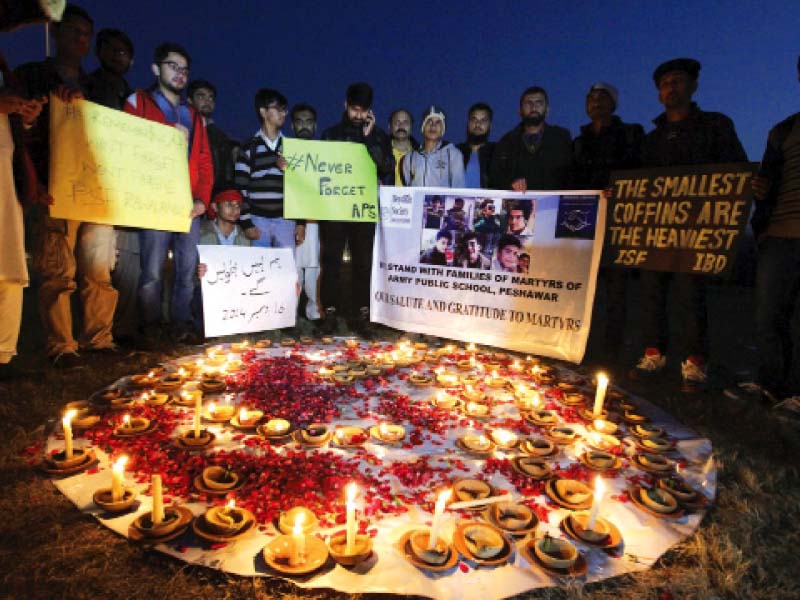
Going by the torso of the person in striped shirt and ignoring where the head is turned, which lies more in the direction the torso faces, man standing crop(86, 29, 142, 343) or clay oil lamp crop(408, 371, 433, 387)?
the clay oil lamp

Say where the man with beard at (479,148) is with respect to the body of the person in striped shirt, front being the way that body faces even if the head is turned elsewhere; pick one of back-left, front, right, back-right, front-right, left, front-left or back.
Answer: front-left

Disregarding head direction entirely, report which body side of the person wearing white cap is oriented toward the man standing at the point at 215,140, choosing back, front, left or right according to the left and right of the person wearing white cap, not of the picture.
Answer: right

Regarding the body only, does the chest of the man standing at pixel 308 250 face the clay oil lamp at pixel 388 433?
yes

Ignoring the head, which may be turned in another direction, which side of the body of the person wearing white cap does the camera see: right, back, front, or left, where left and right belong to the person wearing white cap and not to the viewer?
front

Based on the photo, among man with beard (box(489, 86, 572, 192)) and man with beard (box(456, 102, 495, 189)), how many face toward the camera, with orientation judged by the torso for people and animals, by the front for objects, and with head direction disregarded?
2

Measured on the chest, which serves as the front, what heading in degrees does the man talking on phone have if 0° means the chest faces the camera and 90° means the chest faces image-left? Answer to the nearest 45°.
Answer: approximately 0°

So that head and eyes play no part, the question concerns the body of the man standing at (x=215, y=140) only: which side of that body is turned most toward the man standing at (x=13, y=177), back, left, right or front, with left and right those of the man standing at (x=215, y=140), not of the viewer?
right

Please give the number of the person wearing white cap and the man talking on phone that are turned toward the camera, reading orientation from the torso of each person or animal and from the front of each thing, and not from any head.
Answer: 2

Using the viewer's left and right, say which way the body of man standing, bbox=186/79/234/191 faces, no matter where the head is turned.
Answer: facing the viewer and to the right of the viewer

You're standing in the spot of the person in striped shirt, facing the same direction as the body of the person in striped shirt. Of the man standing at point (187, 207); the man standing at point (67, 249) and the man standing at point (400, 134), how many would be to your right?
2

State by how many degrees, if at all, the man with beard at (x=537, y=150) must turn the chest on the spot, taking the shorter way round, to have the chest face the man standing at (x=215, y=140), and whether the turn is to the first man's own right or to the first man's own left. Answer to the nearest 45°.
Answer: approximately 90° to the first man's own right
